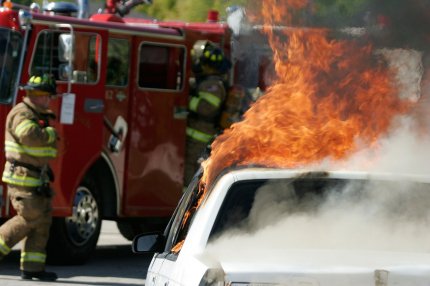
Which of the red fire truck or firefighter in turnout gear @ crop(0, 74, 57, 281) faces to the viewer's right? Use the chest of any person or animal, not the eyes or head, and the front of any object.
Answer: the firefighter in turnout gear

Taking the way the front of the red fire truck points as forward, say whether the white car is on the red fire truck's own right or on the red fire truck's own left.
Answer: on the red fire truck's own left

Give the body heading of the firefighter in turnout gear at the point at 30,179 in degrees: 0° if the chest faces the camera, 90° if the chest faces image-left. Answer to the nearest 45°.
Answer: approximately 270°

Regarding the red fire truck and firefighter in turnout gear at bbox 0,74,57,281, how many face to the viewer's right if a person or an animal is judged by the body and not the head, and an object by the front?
1

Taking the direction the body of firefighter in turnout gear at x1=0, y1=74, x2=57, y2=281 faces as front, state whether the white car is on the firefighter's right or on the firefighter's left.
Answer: on the firefighter's right

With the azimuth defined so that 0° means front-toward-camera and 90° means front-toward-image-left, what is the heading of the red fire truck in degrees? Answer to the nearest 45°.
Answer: approximately 45°

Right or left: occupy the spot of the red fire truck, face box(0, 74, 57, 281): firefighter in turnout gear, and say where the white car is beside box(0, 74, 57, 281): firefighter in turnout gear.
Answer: left

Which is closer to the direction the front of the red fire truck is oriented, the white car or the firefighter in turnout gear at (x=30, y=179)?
the firefighter in turnout gear
